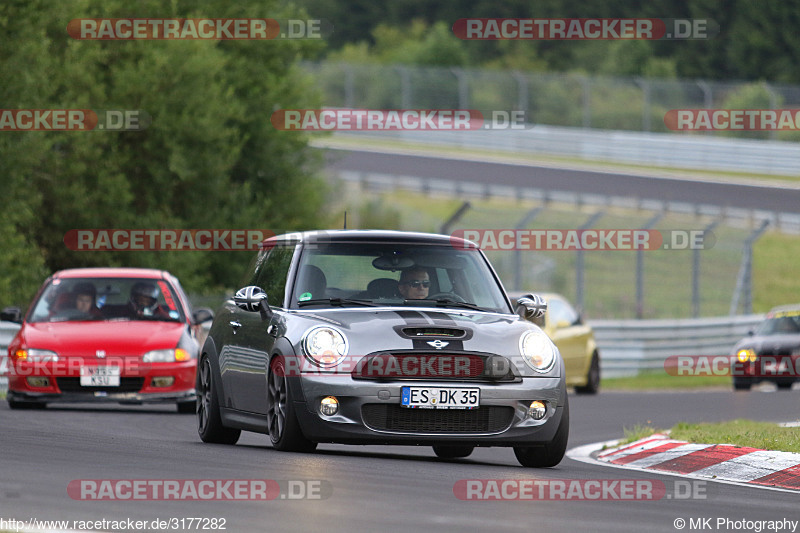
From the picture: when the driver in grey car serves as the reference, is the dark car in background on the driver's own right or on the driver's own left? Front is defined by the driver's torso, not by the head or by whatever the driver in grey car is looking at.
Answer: on the driver's own left

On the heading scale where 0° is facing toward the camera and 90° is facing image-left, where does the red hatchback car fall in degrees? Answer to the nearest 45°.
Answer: approximately 0°

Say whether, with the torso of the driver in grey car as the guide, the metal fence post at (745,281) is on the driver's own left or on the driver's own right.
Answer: on the driver's own left

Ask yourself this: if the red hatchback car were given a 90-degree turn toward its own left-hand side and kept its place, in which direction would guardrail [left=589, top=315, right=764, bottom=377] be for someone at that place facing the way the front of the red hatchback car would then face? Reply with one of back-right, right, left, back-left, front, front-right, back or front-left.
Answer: front-left

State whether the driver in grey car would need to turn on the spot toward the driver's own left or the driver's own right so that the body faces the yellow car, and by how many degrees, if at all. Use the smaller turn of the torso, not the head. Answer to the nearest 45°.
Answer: approximately 135° to the driver's own left

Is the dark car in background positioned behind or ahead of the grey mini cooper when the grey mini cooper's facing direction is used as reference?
behind

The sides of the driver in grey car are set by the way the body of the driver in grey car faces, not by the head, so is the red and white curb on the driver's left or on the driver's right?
on the driver's left

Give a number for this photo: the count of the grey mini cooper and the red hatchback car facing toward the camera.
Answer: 2
